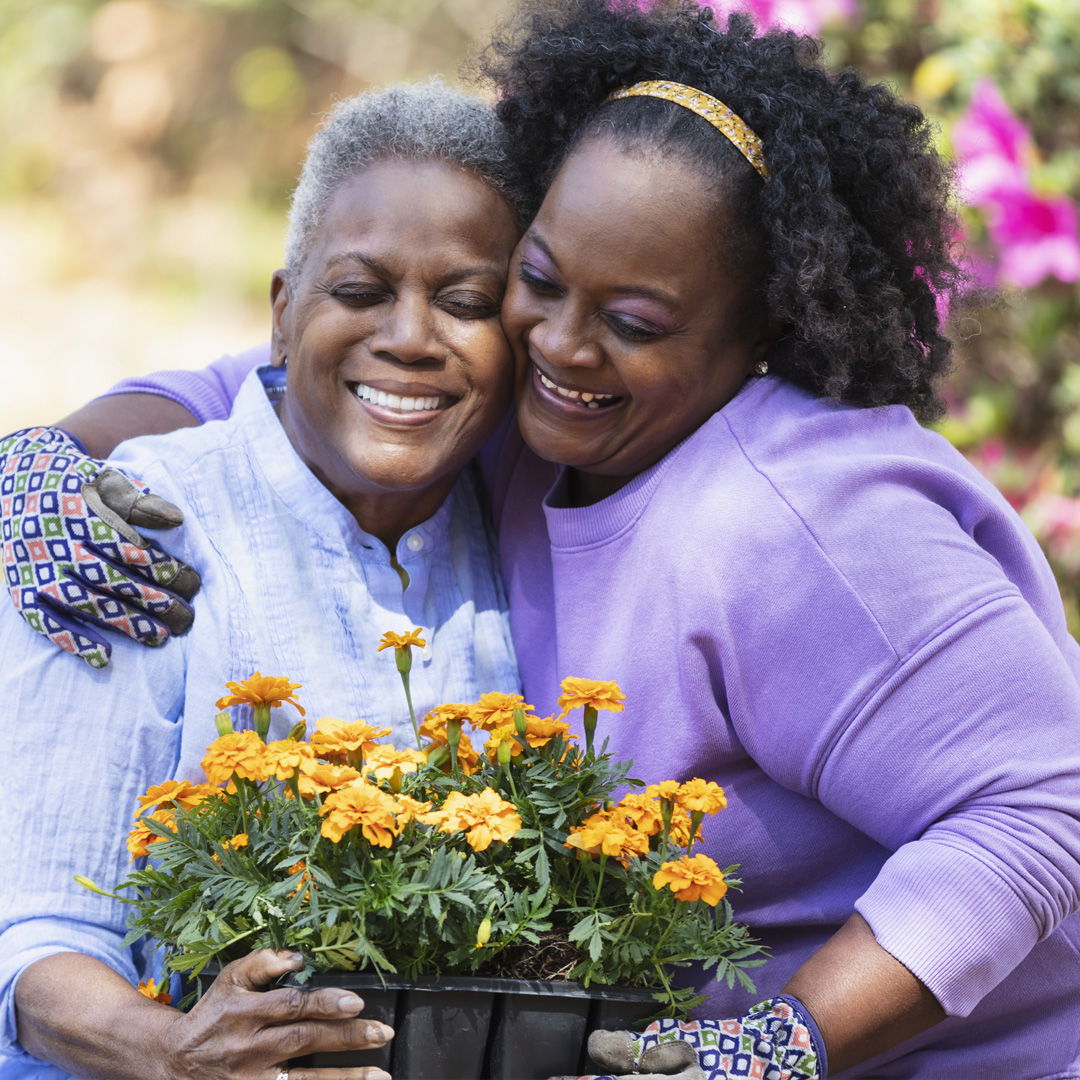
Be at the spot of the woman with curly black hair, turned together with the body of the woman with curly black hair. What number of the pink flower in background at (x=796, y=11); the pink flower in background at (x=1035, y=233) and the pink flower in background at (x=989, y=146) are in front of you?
0

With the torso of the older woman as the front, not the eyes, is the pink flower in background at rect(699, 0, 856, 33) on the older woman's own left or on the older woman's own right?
on the older woman's own left

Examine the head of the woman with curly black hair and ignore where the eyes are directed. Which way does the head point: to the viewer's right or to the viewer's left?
to the viewer's left

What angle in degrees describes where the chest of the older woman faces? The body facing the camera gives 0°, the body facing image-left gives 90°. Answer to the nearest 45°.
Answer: approximately 315°

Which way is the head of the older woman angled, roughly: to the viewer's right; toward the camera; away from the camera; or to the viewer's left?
toward the camera

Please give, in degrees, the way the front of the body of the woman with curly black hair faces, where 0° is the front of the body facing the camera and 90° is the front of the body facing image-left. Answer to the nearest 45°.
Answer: approximately 45°

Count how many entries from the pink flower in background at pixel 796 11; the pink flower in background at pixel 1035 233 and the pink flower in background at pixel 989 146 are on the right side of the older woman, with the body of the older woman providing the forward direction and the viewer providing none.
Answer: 0

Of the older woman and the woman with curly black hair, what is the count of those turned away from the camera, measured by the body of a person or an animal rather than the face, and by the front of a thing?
0

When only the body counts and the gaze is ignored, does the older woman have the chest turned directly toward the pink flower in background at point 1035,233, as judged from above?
no

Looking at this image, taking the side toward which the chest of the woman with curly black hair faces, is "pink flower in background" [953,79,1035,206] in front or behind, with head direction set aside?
behind

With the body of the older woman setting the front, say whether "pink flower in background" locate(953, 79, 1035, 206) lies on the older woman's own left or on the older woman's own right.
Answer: on the older woman's own left
